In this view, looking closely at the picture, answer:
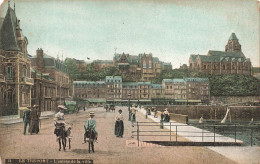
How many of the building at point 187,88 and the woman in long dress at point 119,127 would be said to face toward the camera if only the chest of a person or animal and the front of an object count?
2

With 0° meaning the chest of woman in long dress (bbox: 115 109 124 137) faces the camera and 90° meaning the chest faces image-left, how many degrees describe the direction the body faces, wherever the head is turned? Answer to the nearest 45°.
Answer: approximately 0°

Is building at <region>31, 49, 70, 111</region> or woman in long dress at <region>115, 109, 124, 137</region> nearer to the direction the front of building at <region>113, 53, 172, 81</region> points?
the woman in long dress

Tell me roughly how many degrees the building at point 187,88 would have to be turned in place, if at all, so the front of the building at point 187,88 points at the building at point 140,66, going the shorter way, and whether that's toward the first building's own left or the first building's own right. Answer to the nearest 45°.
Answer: approximately 90° to the first building's own right

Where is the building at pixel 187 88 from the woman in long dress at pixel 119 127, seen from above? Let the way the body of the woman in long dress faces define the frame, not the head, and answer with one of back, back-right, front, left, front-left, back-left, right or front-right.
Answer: back-left

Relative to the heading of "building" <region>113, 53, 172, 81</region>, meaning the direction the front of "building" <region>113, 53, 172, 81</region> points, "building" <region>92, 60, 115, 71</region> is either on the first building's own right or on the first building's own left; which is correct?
on the first building's own right

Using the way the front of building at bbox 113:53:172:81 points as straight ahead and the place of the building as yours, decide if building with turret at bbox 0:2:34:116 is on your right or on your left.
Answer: on your right

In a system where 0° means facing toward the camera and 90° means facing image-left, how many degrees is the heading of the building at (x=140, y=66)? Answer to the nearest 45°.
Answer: approximately 0°

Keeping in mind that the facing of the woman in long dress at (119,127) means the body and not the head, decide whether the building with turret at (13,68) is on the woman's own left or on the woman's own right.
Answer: on the woman's own right
